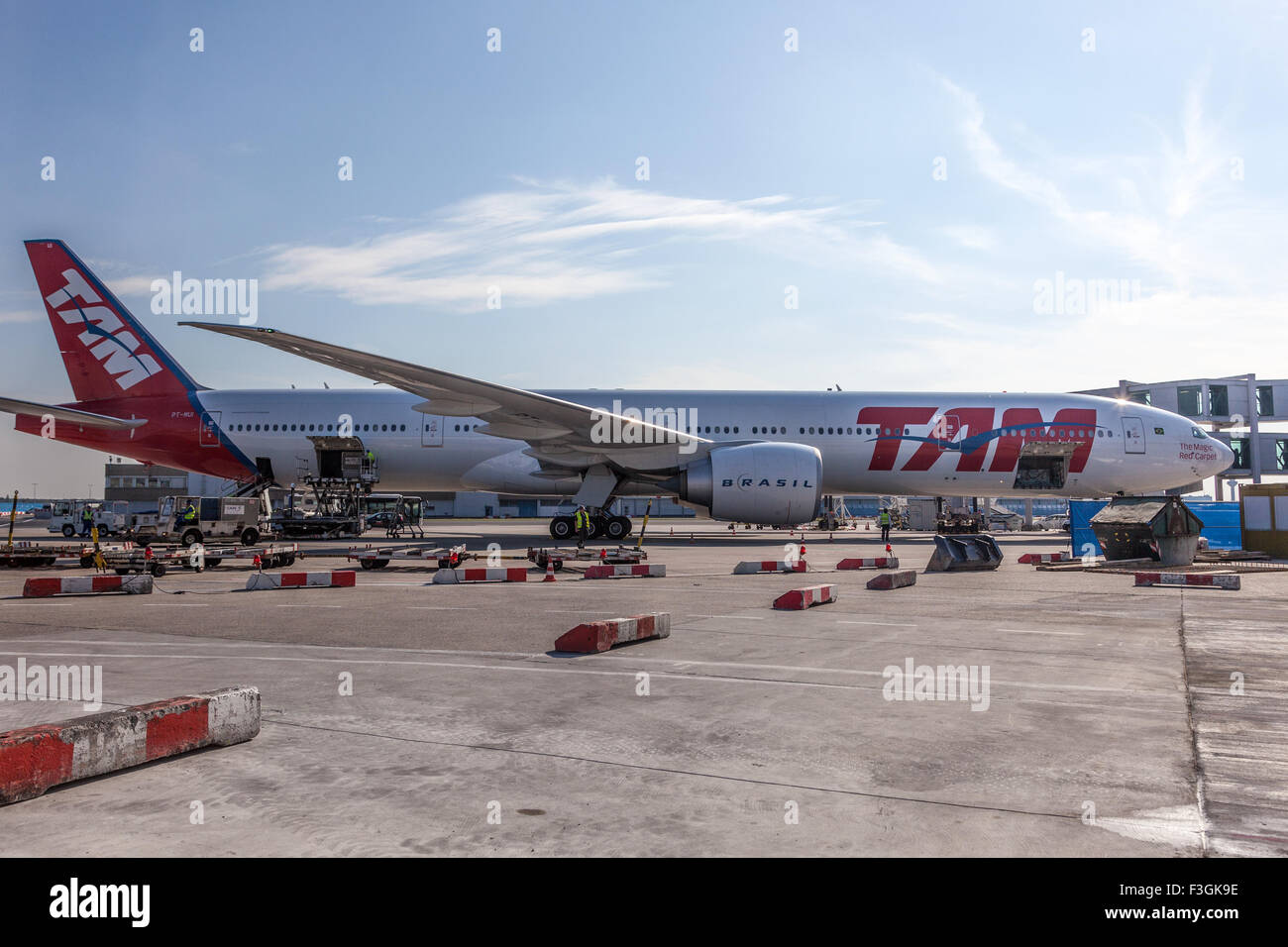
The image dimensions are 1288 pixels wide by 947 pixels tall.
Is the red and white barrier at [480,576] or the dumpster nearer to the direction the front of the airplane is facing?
the dumpster

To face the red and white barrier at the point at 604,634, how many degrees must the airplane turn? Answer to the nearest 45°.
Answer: approximately 90° to its right

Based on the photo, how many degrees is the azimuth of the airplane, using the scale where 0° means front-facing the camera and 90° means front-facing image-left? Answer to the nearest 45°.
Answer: approximately 270°

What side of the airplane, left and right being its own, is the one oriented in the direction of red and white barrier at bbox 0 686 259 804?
right

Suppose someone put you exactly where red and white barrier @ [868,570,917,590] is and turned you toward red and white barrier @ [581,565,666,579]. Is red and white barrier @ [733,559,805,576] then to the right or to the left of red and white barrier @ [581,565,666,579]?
right

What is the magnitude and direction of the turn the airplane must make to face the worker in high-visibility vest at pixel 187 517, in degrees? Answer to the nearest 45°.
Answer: approximately 135° to its right

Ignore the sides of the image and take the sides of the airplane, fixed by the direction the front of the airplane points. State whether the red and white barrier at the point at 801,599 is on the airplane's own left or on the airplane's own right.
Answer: on the airplane's own right

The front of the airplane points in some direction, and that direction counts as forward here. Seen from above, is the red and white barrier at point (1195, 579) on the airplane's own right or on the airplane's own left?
on the airplane's own right

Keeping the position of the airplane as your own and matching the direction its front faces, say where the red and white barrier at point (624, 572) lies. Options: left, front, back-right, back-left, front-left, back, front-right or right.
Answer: right
